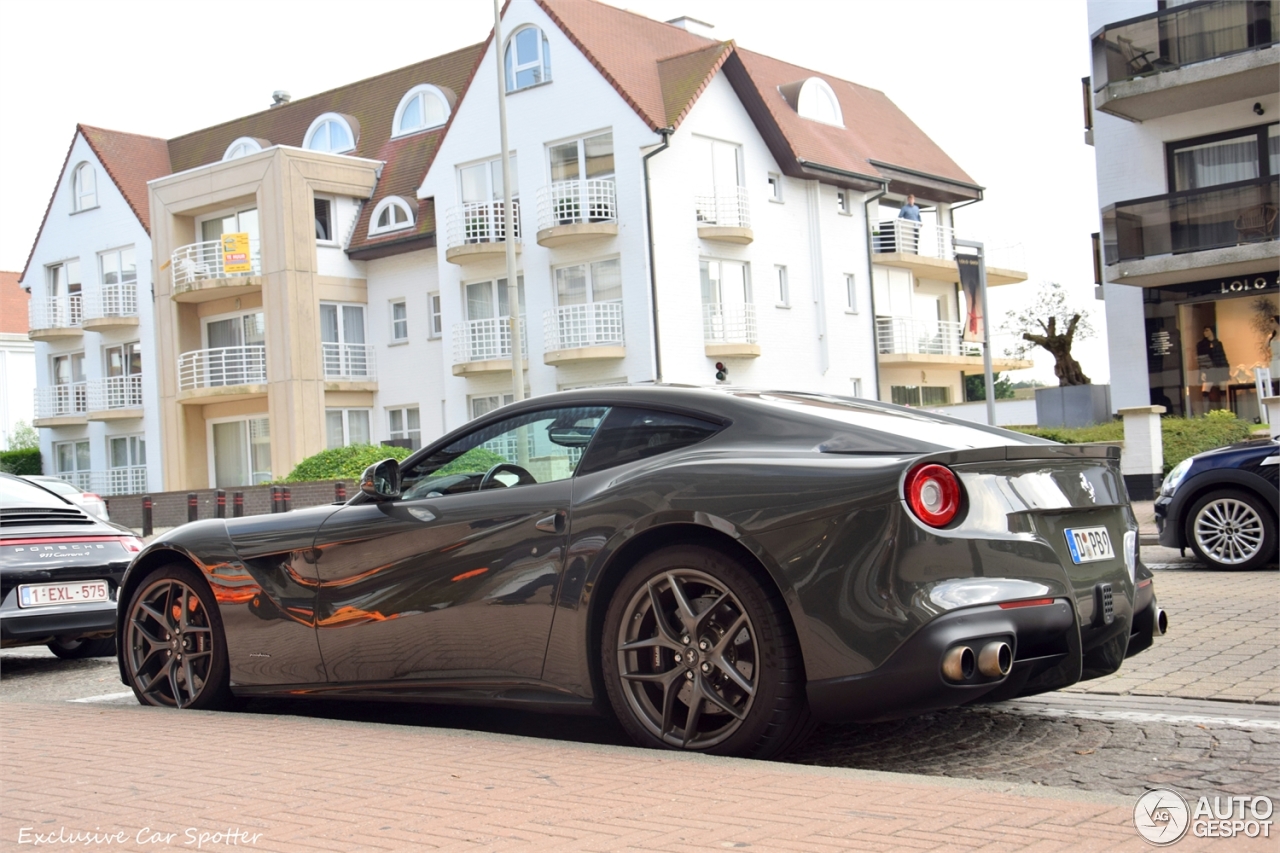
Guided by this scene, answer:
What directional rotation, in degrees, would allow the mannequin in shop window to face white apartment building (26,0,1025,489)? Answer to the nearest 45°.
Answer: approximately 90° to its right

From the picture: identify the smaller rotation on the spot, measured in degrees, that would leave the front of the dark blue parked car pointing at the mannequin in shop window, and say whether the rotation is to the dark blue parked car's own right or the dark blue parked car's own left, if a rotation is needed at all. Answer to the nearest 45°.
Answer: approximately 90° to the dark blue parked car's own right

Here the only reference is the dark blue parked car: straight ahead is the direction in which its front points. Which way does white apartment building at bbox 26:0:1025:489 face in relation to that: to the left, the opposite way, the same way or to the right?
to the left

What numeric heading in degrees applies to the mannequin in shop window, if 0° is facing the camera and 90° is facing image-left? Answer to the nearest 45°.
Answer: approximately 0°

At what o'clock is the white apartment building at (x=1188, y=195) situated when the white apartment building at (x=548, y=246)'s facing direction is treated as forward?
the white apartment building at (x=1188, y=195) is roughly at 9 o'clock from the white apartment building at (x=548, y=246).

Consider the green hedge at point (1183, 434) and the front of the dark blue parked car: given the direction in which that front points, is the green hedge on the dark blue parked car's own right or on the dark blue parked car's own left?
on the dark blue parked car's own right

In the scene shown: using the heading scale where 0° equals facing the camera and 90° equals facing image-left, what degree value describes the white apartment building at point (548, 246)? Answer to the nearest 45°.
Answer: approximately 45°

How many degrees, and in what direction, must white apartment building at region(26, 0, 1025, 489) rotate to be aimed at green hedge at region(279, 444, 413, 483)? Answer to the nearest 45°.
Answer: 0° — it already faces it

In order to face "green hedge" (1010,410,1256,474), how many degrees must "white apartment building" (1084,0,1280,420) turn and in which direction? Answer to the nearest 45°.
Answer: approximately 45° to its left

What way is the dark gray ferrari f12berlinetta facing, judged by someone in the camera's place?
facing away from the viewer and to the left of the viewer

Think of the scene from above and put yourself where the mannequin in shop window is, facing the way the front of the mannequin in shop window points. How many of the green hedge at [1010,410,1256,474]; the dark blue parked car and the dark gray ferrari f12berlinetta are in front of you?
3

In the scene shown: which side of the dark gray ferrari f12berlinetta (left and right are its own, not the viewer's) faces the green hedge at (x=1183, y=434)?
right

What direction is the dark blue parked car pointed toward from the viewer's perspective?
to the viewer's left
